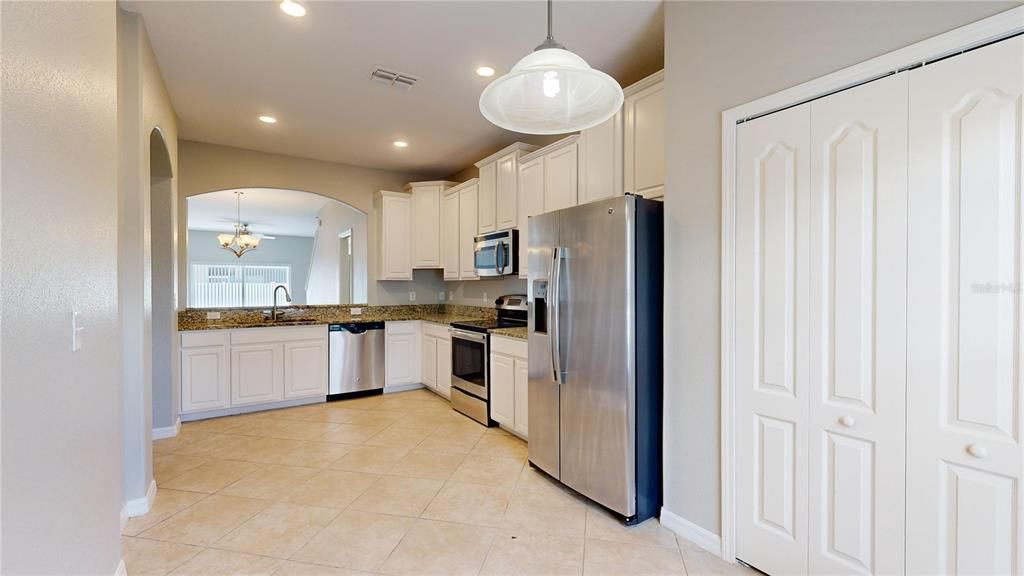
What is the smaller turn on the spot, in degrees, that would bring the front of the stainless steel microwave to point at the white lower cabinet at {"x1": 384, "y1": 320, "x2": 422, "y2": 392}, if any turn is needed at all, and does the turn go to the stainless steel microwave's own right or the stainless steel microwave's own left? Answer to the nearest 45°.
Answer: approximately 90° to the stainless steel microwave's own right

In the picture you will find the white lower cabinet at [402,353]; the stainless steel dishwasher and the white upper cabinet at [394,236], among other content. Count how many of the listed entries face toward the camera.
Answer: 3

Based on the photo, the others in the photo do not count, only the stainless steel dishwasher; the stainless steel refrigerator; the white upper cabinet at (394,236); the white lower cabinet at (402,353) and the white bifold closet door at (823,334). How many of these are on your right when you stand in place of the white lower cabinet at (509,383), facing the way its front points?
3

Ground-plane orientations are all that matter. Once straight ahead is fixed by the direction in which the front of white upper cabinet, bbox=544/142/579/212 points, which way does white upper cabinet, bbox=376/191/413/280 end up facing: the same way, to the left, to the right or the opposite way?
to the left

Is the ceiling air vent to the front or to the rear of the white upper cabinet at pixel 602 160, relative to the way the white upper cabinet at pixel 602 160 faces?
to the front

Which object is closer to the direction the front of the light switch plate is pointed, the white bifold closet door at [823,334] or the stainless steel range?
the white bifold closet door

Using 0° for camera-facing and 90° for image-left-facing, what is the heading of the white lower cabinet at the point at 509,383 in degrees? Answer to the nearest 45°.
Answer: approximately 45°

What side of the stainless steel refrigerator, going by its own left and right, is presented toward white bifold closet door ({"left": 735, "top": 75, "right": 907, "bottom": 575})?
left

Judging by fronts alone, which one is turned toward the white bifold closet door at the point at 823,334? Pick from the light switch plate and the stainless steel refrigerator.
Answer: the light switch plate

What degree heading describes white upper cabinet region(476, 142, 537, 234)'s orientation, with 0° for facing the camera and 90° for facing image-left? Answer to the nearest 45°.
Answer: approximately 45°

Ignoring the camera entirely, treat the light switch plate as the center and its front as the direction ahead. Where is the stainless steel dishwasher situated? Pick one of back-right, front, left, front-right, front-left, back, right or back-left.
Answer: left

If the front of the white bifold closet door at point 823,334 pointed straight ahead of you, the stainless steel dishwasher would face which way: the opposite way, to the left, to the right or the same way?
to the left

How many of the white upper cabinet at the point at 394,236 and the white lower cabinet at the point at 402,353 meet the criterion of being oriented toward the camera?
2

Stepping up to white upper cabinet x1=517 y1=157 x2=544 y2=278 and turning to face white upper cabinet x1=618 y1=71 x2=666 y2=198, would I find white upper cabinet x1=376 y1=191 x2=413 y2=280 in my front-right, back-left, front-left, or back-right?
back-right
